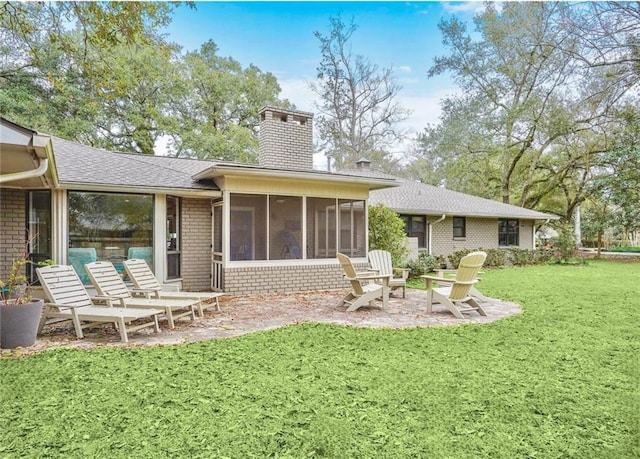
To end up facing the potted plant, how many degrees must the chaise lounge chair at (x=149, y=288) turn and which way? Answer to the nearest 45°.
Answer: approximately 90° to its right

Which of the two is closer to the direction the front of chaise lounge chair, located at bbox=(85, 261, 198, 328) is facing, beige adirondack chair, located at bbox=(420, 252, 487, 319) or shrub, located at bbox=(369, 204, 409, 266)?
the beige adirondack chair

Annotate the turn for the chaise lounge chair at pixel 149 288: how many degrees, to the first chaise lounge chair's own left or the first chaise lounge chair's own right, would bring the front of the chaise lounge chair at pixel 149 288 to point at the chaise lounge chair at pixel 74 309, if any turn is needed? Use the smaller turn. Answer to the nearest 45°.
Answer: approximately 90° to the first chaise lounge chair's own right

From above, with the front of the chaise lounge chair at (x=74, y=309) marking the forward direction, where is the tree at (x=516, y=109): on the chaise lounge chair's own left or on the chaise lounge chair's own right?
on the chaise lounge chair's own left

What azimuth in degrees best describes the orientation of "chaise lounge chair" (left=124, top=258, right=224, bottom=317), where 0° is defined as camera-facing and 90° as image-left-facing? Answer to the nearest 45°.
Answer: approximately 315°

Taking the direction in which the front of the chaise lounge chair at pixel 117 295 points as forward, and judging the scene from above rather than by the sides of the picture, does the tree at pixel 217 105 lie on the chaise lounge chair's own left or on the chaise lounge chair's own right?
on the chaise lounge chair's own left

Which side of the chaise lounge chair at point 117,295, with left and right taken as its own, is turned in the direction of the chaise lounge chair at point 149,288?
left

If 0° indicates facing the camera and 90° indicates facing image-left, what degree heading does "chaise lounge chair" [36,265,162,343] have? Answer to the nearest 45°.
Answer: approximately 315°

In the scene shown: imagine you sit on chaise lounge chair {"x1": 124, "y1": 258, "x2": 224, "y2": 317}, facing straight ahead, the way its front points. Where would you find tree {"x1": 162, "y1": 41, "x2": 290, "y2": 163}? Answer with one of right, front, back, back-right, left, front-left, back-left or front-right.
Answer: back-left
